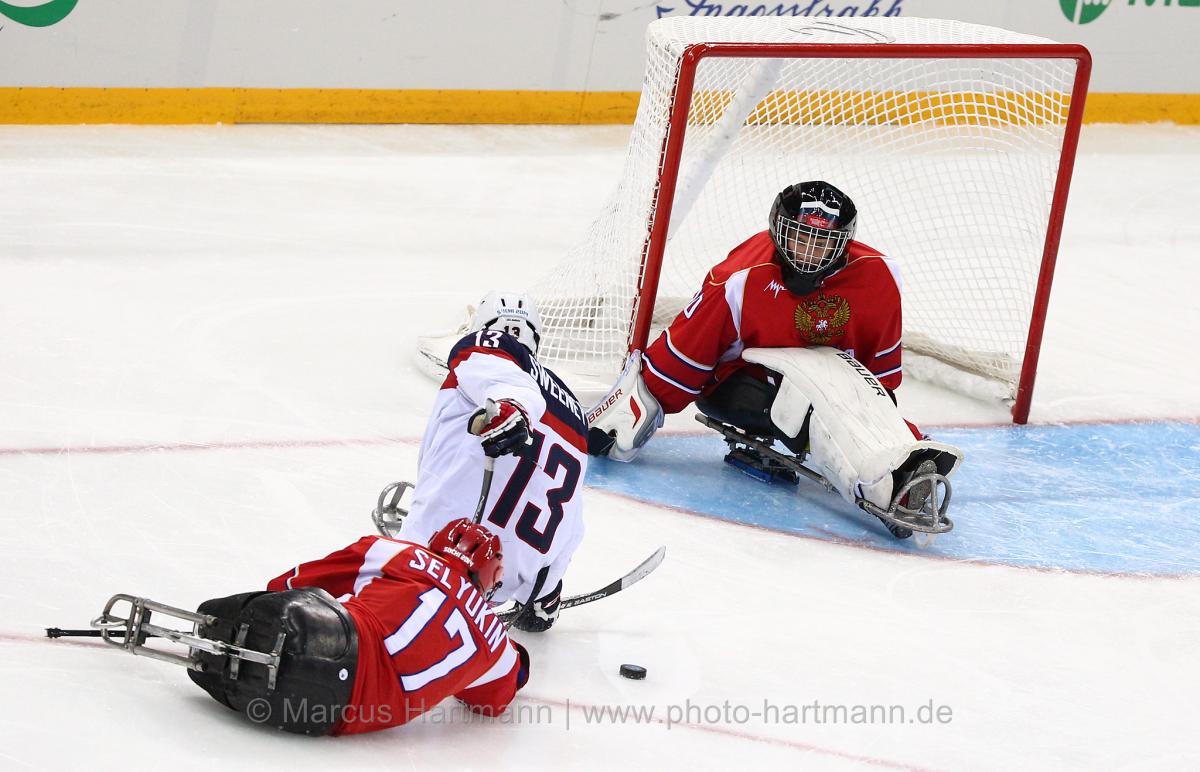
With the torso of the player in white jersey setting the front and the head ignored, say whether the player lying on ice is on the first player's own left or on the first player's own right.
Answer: on the first player's own left

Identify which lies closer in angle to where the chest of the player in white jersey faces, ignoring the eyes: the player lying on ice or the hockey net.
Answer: the hockey net

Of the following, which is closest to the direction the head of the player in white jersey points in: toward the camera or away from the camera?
away from the camera

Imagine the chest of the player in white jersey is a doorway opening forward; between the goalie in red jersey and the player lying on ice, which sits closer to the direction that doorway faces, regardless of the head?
the goalie in red jersey
